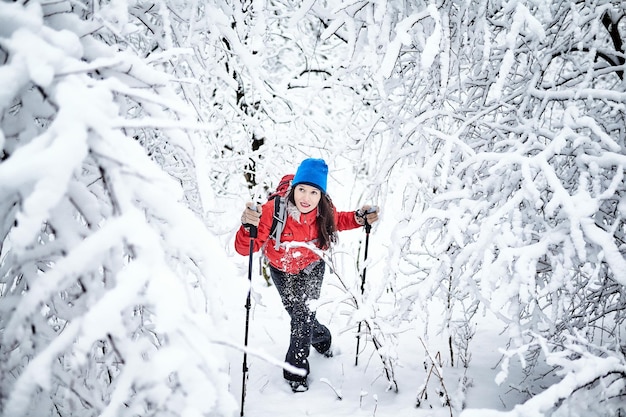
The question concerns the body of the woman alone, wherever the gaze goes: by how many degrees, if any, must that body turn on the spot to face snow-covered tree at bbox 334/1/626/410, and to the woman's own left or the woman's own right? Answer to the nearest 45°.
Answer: approximately 45° to the woman's own left

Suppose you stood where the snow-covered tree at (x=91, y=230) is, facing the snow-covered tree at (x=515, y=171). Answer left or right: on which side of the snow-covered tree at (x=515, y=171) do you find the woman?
left

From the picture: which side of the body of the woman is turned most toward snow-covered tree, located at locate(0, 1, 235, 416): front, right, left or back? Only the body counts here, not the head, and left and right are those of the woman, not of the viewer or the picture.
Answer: front

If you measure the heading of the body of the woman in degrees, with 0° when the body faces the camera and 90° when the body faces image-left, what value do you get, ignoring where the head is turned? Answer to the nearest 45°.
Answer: approximately 0°
